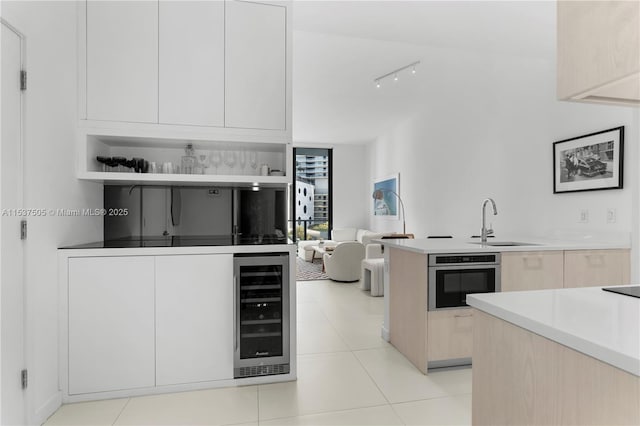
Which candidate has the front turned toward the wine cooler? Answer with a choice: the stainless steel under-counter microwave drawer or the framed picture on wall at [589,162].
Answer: the framed picture on wall

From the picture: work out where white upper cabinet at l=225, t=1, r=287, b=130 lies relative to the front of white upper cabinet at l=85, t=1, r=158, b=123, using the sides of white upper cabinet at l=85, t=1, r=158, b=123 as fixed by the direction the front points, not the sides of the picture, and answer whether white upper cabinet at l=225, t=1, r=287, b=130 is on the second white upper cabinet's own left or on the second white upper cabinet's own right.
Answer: on the second white upper cabinet's own left

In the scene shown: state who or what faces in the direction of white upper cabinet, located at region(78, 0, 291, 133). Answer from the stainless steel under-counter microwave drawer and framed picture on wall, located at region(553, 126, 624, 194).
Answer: the framed picture on wall

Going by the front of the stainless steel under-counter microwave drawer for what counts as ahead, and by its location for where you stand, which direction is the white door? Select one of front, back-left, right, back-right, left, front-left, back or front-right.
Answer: right

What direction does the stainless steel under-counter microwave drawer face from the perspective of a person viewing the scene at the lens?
facing the viewer and to the right of the viewer

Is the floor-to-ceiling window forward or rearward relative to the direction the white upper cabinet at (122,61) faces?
rearward

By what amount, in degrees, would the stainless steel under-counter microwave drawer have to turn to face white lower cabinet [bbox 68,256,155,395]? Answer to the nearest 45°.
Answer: approximately 90° to its right

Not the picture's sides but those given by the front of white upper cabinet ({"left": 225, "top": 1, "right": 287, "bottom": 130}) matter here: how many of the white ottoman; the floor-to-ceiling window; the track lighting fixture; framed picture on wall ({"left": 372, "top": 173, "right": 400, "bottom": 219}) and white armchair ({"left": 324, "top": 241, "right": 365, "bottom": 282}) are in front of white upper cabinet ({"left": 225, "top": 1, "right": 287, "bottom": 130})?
0

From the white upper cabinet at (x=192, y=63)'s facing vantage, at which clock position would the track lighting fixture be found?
The track lighting fixture is roughly at 8 o'clock from the white upper cabinet.

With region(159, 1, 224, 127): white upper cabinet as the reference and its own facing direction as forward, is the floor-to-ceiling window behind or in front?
behind

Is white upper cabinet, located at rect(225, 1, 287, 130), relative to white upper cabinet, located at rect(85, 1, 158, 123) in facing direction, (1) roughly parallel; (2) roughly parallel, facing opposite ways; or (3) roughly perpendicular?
roughly parallel

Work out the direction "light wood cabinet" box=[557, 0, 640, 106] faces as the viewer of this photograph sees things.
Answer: facing the viewer and to the left of the viewer

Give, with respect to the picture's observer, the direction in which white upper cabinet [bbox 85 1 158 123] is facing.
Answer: facing the viewer

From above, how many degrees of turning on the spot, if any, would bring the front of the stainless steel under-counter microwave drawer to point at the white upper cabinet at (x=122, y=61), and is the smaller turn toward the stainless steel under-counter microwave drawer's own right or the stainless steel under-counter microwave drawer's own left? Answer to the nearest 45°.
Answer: approximately 90° to the stainless steel under-counter microwave drawer's own right

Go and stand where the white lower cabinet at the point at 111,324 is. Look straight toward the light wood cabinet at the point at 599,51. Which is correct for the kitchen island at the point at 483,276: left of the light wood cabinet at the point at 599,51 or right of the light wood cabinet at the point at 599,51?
left

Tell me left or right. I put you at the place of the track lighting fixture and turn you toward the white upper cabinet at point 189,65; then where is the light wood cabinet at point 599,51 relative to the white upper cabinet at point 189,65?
left

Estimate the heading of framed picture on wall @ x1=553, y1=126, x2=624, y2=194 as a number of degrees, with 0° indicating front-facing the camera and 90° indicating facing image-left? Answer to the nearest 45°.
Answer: approximately 45°

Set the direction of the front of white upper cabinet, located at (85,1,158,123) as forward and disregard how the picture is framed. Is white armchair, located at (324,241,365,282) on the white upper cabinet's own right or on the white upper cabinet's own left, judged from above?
on the white upper cabinet's own left

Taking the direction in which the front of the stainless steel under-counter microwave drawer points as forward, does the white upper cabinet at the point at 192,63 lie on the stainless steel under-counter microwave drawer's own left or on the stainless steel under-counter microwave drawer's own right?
on the stainless steel under-counter microwave drawer's own right

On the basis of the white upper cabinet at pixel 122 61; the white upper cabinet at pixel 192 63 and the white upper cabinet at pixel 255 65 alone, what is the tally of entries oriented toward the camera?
3

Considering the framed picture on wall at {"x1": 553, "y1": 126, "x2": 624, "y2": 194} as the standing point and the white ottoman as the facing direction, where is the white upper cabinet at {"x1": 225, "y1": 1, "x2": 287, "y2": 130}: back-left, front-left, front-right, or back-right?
front-left
